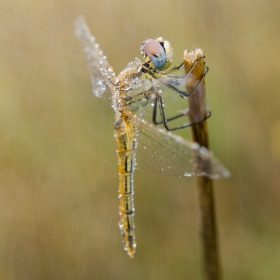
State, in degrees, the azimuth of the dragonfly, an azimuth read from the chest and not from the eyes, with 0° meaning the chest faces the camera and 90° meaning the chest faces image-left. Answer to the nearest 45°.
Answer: approximately 270°
